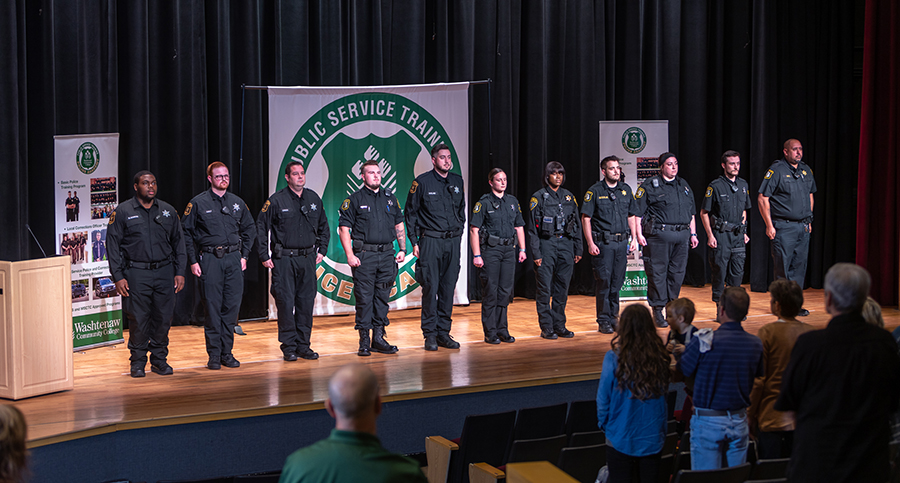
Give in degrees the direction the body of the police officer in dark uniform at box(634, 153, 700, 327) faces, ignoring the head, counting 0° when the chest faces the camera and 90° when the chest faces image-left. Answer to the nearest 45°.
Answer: approximately 315°

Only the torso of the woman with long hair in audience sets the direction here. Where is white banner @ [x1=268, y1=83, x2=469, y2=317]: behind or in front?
in front

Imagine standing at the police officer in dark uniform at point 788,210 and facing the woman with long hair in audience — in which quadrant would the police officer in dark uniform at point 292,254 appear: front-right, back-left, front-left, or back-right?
front-right

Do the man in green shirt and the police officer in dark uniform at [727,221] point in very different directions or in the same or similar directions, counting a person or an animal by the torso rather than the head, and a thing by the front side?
very different directions

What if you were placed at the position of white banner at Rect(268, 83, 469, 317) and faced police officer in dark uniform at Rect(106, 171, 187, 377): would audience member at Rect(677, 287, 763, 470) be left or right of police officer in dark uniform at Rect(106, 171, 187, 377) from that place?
left

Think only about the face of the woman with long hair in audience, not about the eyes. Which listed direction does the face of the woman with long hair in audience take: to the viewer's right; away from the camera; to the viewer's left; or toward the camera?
away from the camera

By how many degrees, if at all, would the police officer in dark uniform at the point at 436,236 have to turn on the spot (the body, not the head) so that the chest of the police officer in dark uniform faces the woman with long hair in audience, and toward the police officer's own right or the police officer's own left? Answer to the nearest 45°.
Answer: approximately 45° to the police officer's own right

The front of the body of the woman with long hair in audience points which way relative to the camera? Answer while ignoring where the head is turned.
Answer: away from the camera

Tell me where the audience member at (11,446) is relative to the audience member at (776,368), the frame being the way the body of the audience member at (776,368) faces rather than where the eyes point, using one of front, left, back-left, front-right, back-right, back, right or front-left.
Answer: left

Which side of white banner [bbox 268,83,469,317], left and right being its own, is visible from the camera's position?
front

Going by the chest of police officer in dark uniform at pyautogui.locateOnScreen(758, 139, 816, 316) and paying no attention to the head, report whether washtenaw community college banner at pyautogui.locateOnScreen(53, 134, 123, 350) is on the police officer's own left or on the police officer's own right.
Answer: on the police officer's own right

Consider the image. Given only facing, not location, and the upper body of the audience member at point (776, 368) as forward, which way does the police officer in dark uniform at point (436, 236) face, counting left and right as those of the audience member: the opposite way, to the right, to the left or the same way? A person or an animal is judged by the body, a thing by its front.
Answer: the opposite way

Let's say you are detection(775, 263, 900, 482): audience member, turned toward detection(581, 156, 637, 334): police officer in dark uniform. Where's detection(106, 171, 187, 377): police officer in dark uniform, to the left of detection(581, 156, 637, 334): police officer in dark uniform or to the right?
left

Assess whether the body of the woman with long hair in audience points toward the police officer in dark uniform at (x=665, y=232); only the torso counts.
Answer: yes

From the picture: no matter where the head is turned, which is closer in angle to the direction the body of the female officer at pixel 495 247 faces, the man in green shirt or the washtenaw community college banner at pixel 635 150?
the man in green shirt

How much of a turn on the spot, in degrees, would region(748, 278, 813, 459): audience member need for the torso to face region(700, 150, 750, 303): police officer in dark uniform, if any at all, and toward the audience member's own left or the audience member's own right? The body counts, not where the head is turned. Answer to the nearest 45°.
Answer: approximately 45° to the audience member's own right

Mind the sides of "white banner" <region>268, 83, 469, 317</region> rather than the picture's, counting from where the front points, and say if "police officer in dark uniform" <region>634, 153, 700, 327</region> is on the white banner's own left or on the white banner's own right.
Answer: on the white banner's own left

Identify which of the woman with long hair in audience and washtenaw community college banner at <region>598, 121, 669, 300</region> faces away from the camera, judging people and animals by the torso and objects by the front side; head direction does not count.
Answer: the woman with long hair in audience
